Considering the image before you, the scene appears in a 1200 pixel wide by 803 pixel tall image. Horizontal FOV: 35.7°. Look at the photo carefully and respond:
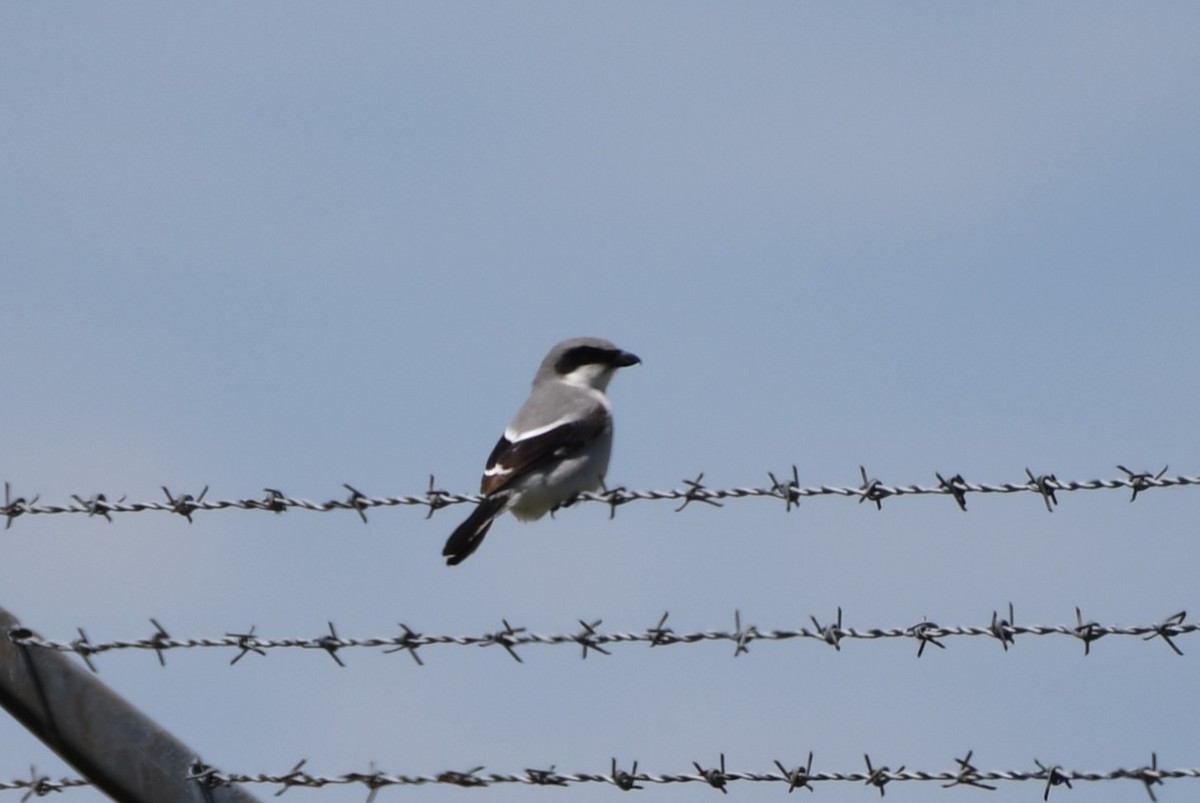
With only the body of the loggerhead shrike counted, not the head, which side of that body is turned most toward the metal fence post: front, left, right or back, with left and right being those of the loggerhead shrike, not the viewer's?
back

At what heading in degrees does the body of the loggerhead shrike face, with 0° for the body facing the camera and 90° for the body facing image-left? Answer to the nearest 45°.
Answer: approximately 225°
